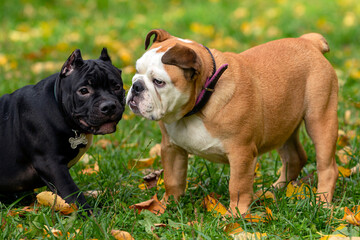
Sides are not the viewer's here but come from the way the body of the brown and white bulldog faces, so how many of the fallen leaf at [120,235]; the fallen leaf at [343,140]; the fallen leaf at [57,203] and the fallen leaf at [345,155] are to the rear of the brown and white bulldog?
2

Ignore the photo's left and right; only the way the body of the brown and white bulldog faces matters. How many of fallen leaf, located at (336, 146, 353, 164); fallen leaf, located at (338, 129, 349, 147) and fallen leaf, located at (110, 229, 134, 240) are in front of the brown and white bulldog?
1

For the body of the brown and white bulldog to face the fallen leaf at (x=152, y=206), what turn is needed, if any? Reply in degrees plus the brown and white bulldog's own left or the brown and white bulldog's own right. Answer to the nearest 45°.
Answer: approximately 45° to the brown and white bulldog's own right

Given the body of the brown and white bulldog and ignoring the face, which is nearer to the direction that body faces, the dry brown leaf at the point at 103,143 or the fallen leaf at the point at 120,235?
the fallen leaf

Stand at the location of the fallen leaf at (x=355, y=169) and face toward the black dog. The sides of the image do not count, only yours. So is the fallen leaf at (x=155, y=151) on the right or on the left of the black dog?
right

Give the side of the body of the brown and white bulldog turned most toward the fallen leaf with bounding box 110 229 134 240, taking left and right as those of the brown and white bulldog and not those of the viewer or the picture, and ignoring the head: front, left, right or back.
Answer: front

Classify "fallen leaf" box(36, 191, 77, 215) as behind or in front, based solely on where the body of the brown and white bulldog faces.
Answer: in front

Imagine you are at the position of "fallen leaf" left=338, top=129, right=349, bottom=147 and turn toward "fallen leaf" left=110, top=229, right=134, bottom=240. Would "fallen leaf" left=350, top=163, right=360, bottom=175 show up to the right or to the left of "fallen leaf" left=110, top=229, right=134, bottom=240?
left

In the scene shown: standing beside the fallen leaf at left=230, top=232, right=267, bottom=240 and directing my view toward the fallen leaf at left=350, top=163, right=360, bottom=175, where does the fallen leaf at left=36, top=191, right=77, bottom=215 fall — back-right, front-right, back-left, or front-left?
back-left

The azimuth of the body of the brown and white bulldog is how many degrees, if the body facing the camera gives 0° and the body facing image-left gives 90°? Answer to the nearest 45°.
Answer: approximately 45°

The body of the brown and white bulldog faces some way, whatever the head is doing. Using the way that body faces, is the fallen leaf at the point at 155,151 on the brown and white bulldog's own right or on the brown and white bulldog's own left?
on the brown and white bulldog's own right
